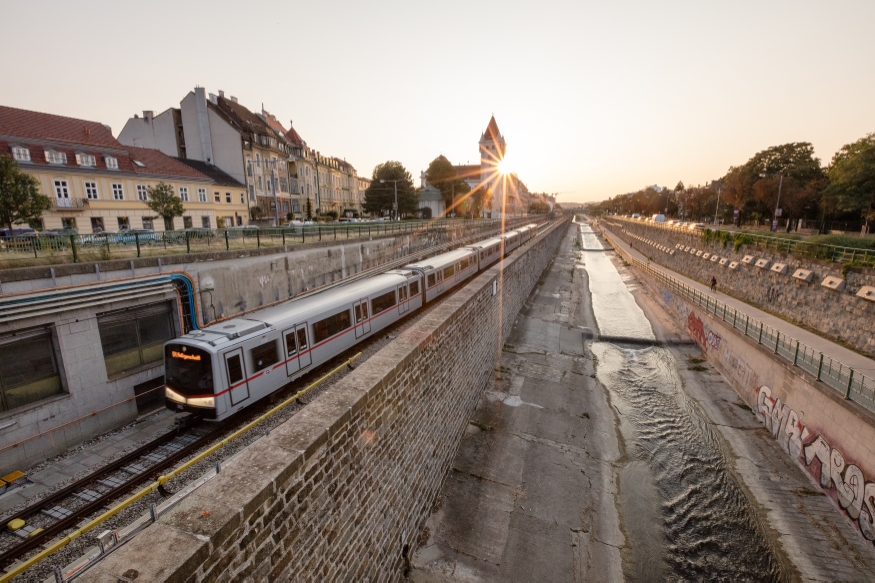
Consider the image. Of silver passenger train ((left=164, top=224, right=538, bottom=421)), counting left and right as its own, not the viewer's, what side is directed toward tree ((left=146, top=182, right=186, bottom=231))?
right

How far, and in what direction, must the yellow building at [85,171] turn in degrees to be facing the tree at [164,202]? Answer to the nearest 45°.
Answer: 0° — it already faces it

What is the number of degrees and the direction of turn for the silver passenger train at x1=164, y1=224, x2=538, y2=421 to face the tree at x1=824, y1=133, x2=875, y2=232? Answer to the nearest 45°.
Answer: approximately 135° to its left

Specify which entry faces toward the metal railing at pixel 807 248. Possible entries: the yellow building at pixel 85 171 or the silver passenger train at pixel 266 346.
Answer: the yellow building

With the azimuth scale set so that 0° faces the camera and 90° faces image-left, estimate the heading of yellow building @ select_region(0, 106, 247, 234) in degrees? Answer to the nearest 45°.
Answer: approximately 315°

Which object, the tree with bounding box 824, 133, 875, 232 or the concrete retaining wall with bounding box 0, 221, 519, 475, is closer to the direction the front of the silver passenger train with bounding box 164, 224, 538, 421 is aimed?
the concrete retaining wall

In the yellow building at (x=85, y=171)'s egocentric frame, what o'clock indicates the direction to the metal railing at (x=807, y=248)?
The metal railing is roughly at 12 o'clock from the yellow building.

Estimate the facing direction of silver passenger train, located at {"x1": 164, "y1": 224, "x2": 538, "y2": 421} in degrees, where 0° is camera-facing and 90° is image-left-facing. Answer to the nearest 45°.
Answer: approximately 45°

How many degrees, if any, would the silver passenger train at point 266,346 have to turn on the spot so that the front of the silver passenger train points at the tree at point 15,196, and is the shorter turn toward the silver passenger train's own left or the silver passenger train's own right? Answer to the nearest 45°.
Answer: approximately 90° to the silver passenger train's own right

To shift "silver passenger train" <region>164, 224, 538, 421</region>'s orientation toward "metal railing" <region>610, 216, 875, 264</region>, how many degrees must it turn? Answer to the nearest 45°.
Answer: approximately 135° to its left
